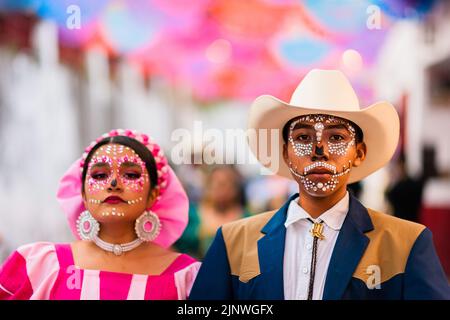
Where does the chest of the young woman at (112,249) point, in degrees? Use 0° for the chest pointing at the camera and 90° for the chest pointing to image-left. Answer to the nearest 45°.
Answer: approximately 0°

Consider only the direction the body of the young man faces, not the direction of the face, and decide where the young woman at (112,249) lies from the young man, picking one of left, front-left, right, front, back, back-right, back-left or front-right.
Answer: right

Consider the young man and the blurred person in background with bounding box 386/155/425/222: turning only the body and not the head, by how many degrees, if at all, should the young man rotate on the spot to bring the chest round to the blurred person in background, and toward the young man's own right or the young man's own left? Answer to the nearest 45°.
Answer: approximately 180°

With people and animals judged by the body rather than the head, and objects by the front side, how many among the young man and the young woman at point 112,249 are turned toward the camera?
2

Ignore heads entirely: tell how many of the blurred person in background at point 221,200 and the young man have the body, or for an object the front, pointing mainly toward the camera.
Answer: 2

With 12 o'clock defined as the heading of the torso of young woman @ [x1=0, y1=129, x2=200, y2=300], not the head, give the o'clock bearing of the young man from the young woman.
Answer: The young man is roughly at 10 o'clock from the young woman.

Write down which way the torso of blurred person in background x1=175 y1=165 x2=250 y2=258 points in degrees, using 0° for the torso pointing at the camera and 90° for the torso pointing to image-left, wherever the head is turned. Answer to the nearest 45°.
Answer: approximately 0°

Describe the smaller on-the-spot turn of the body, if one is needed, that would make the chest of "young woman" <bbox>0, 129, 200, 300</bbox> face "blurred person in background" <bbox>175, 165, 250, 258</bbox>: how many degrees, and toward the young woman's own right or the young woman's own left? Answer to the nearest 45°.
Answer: approximately 180°

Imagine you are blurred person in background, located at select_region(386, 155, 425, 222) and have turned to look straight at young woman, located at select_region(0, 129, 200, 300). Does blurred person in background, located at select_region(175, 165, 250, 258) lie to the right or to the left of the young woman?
right
